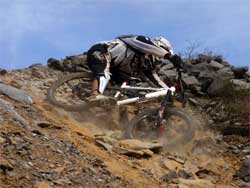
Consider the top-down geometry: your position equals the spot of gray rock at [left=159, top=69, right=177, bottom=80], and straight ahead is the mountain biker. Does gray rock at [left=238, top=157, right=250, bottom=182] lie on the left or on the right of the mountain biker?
left

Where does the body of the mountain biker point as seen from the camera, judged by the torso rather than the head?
to the viewer's right

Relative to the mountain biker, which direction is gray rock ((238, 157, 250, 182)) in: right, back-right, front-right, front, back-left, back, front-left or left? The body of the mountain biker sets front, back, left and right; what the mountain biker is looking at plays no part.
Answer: front-right

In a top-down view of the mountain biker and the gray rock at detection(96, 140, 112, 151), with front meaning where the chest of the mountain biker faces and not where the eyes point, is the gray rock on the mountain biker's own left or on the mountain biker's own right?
on the mountain biker's own right

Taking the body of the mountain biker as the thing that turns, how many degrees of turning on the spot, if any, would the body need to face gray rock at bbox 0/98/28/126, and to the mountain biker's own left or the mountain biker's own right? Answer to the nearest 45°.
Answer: approximately 135° to the mountain biker's own right

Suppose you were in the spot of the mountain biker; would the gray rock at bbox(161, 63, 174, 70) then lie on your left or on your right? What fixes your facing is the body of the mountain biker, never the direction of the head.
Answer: on your left

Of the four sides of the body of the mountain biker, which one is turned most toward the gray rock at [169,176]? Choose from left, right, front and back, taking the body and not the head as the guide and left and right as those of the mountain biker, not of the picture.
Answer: right

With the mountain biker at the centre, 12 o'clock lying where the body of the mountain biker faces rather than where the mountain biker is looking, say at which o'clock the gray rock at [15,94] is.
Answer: The gray rock is roughly at 5 o'clock from the mountain biker.
